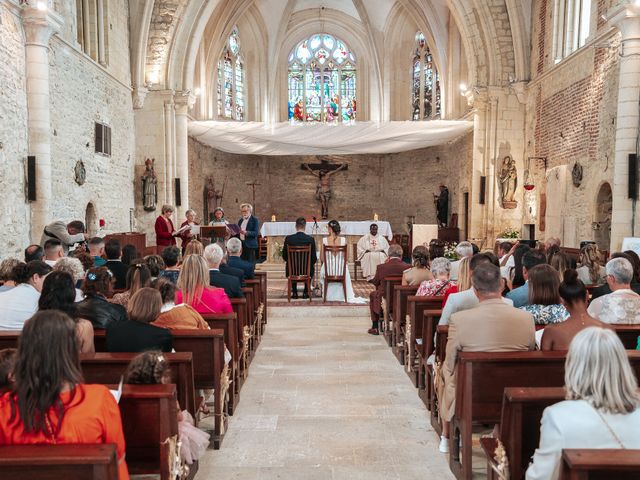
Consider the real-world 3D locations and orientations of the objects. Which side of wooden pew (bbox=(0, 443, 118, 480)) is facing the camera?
back

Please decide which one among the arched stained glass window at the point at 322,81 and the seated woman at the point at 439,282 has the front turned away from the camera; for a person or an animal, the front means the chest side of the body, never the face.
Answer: the seated woman

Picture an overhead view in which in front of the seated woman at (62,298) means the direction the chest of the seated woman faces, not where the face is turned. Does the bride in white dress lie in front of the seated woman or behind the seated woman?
in front

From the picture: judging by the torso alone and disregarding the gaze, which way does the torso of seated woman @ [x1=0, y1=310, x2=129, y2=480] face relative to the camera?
away from the camera

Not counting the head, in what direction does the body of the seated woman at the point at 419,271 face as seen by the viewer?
away from the camera

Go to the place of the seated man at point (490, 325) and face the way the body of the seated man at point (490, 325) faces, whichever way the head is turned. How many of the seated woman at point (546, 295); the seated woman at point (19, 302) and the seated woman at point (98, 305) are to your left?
2

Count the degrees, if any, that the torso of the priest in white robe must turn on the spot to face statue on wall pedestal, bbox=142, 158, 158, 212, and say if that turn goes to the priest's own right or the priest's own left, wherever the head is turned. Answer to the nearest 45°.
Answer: approximately 135° to the priest's own right

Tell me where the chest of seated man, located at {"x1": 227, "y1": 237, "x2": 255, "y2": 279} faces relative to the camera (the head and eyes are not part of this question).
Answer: away from the camera

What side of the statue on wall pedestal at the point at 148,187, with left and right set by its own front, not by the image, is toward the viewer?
front

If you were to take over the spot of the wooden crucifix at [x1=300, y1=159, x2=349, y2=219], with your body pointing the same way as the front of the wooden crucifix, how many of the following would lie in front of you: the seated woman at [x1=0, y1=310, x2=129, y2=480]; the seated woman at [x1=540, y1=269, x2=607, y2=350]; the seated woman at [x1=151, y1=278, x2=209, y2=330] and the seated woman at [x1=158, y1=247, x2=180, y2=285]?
4

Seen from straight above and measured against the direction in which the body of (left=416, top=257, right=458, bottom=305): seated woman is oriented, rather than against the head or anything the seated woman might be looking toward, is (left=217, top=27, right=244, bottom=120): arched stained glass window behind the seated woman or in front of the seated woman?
in front

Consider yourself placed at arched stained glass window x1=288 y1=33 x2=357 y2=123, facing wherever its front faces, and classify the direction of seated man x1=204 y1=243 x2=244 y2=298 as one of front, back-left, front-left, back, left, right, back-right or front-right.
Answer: front

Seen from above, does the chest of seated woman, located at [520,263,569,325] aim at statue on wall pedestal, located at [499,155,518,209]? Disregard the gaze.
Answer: yes

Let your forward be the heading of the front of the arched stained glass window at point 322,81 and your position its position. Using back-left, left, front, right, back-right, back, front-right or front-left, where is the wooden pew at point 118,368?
front

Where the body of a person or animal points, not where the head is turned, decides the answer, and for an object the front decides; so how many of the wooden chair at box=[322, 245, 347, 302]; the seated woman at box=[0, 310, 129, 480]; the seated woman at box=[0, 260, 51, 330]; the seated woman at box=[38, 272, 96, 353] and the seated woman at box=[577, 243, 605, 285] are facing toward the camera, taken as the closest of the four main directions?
0

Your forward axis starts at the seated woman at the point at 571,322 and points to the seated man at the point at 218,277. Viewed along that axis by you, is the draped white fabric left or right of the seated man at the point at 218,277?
right

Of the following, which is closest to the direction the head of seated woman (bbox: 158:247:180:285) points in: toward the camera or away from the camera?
away from the camera

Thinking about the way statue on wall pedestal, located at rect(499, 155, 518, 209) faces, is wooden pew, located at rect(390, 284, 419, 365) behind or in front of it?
in front

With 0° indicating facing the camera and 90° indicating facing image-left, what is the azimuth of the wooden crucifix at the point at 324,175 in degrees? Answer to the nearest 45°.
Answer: approximately 0°
